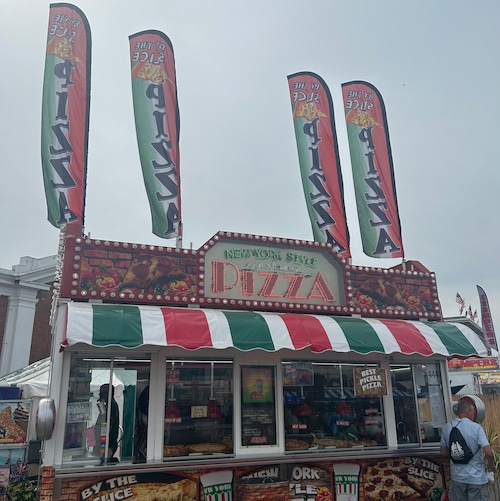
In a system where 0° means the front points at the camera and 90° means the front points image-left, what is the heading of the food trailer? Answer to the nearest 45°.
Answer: approximately 0°

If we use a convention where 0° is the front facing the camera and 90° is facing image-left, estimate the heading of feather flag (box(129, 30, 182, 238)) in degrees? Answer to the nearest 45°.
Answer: approximately 180°

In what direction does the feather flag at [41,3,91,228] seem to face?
away from the camera

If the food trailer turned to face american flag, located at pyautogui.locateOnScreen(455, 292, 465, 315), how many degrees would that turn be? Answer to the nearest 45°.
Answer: approximately 135° to its left

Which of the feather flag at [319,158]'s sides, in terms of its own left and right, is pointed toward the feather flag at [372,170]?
right

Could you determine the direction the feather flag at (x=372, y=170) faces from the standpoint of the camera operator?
facing away from the viewer
